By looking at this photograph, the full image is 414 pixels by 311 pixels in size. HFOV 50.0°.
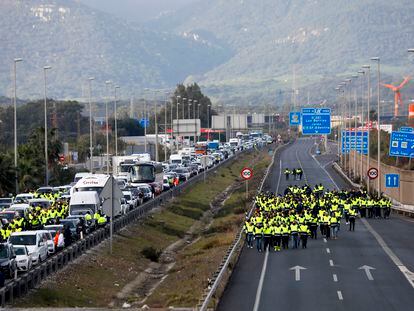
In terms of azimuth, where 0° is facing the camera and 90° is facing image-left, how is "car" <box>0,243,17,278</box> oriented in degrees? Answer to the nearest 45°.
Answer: approximately 45°

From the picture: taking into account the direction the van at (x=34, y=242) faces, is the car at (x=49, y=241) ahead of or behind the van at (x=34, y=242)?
behind

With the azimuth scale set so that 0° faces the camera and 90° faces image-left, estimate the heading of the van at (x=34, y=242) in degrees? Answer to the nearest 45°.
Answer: approximately 45°

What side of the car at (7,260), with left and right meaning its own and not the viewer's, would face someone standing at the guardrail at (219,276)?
left

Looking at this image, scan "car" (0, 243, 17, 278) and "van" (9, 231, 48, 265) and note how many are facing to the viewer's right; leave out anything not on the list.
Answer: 0
